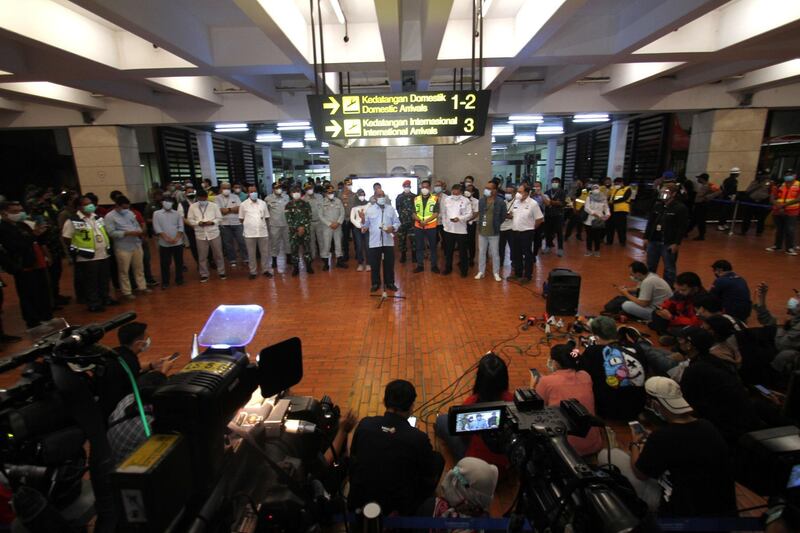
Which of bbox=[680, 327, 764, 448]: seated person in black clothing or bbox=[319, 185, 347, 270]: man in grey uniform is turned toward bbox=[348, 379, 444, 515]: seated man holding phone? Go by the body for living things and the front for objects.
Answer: the man in grey uniform

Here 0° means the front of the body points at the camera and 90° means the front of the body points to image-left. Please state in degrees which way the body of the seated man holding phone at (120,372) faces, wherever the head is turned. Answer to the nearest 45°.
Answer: approximately 225°

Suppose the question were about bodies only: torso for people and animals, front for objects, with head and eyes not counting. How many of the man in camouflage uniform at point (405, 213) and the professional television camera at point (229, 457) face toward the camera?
1

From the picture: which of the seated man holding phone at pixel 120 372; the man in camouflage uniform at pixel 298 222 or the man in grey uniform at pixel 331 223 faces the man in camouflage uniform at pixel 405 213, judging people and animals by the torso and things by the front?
the seated man holding phone

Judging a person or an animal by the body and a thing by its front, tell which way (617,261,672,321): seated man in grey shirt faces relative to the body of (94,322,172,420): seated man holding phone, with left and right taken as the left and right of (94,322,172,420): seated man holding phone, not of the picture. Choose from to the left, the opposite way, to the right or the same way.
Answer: to the left

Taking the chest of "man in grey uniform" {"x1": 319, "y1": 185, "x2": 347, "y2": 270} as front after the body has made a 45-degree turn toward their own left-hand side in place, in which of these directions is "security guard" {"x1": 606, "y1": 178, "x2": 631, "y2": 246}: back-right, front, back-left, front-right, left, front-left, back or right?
front-left

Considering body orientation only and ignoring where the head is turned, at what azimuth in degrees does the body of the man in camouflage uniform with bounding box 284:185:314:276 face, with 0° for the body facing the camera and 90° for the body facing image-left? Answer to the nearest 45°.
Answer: approximately 0°

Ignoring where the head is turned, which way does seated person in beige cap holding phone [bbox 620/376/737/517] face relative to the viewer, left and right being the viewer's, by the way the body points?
facing away from the viewer and to the left of the viewer

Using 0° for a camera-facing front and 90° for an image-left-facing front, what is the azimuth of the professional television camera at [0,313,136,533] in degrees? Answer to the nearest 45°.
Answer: approximately 225°

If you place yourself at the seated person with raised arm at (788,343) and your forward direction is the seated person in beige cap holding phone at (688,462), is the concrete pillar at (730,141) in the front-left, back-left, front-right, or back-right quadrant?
back-right

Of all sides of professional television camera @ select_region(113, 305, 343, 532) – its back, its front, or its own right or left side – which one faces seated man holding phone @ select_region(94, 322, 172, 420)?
left

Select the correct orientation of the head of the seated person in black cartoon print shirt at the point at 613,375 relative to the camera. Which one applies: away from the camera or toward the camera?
away from the camera

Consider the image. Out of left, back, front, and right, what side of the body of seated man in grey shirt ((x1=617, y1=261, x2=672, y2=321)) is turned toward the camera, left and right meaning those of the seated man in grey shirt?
left

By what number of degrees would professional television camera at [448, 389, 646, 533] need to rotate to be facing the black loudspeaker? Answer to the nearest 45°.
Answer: approximately 45° to its right
